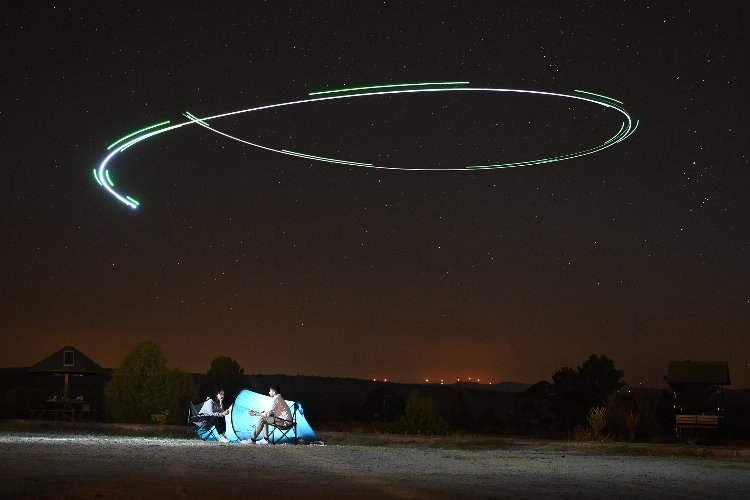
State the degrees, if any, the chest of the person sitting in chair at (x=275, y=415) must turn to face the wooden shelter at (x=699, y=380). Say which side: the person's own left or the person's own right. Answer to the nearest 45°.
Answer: approximately 135° to the person's own right

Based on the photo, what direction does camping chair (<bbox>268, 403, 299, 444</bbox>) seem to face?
to the viewer's left

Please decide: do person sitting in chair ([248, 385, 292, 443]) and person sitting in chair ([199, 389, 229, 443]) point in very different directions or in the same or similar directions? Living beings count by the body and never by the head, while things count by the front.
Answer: very different directions

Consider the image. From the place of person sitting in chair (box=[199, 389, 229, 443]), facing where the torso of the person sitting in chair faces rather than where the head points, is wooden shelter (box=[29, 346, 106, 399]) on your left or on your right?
on your left

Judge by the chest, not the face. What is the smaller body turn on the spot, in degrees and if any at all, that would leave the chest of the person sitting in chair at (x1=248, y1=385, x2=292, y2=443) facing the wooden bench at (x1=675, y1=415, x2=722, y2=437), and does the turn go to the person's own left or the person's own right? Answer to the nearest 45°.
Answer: approximately 135° to the person's own right

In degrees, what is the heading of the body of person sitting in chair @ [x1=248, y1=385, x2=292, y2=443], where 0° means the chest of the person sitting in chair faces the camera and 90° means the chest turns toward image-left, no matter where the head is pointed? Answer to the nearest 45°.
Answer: approximately 90°

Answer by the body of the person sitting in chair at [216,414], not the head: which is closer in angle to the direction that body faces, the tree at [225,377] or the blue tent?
the blue tent

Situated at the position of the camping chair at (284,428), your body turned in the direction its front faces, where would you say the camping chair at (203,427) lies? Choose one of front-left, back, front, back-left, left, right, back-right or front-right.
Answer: front-right

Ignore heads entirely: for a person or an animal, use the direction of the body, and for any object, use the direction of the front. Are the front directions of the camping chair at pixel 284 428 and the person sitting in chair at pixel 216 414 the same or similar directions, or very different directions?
very different directions

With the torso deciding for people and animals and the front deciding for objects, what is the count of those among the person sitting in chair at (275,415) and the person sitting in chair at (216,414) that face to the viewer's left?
1

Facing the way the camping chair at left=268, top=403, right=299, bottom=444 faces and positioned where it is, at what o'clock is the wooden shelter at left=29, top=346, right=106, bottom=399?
The wooden shelter is roughly at 2 o'clock from the camping chair.

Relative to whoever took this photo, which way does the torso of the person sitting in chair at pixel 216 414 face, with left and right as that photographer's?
facing to the right of the viewer

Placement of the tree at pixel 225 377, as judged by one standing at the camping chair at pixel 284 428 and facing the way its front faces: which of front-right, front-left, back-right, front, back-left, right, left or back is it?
right

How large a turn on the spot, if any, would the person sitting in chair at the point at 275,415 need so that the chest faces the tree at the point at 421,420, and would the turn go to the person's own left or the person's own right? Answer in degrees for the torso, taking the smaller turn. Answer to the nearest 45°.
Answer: approximately 135° to the person's own right

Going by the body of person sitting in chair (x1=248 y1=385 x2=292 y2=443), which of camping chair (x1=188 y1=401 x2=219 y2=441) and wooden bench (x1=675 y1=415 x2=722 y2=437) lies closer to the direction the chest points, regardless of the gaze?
the camping chair
